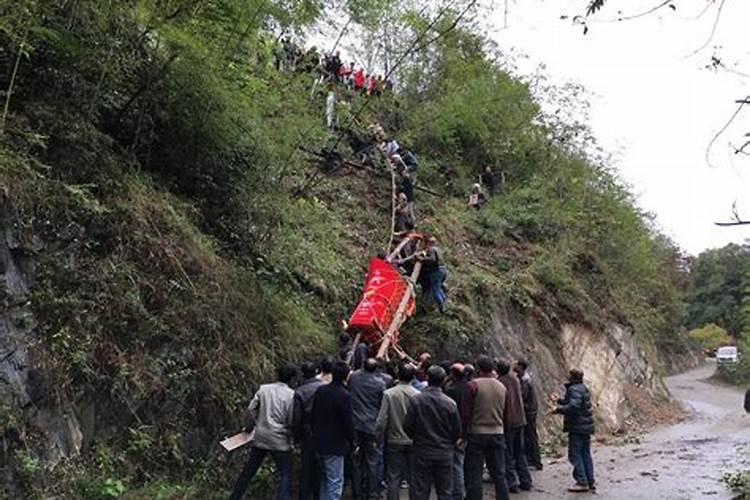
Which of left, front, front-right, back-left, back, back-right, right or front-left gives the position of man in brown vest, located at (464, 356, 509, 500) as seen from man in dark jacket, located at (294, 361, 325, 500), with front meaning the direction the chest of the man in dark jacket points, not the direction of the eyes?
right

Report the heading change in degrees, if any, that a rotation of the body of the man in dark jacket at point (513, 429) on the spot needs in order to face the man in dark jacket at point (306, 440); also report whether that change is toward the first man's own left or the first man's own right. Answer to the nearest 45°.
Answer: approximately 90° to the first man's own left

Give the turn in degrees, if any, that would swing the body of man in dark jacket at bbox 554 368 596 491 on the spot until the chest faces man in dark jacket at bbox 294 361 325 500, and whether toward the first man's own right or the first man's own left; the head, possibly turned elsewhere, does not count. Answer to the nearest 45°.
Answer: approximately 45° to the first man's own left

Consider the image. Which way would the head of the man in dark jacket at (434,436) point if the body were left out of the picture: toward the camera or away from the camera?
away from the camera

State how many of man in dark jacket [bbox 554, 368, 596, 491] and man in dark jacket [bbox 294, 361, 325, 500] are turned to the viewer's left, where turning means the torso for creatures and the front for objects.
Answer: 1

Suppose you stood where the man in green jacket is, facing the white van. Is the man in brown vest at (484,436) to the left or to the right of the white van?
right

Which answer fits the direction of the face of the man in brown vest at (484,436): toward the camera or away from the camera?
away from the camera

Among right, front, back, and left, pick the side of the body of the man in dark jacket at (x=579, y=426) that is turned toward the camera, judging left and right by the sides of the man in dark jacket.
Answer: left

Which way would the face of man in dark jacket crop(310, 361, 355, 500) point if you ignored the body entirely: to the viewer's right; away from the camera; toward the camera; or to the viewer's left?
away from the camera

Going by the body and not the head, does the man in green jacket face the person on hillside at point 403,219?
yes

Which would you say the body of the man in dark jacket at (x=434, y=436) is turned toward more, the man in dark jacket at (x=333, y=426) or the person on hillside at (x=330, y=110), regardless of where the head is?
the person on hillside

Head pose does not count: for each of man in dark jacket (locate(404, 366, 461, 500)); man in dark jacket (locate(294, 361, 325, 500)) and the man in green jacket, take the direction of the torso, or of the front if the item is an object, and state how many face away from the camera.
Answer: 3

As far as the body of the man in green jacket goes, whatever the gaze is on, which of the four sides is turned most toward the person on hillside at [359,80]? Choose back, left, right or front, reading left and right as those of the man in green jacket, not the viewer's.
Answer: front

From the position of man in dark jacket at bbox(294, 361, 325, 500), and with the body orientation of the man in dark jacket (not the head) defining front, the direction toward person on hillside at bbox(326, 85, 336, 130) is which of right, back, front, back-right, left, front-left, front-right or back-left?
front

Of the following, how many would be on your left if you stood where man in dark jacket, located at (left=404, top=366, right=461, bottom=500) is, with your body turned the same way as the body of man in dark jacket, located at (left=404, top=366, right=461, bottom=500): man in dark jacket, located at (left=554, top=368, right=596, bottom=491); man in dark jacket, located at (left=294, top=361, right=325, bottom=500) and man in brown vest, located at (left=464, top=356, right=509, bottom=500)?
1

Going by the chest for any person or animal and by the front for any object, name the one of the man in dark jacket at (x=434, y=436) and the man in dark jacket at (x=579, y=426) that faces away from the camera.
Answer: the man in dark jacket at (x=434, y=436)

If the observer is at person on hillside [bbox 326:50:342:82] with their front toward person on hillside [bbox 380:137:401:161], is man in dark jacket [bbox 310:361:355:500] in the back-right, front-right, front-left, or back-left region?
front-right

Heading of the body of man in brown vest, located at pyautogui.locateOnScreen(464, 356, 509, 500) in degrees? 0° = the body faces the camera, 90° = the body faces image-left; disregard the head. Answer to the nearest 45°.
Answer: approximately 180°

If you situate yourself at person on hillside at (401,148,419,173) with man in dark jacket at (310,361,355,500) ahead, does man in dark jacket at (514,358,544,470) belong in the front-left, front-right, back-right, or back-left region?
front-left

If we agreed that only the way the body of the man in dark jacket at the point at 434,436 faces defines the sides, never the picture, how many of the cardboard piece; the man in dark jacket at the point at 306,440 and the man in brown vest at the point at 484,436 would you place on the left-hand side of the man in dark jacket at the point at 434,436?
2

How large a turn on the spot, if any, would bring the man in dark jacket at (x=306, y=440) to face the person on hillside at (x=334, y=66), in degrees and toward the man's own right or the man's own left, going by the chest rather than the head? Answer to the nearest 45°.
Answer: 0° — they already face them
